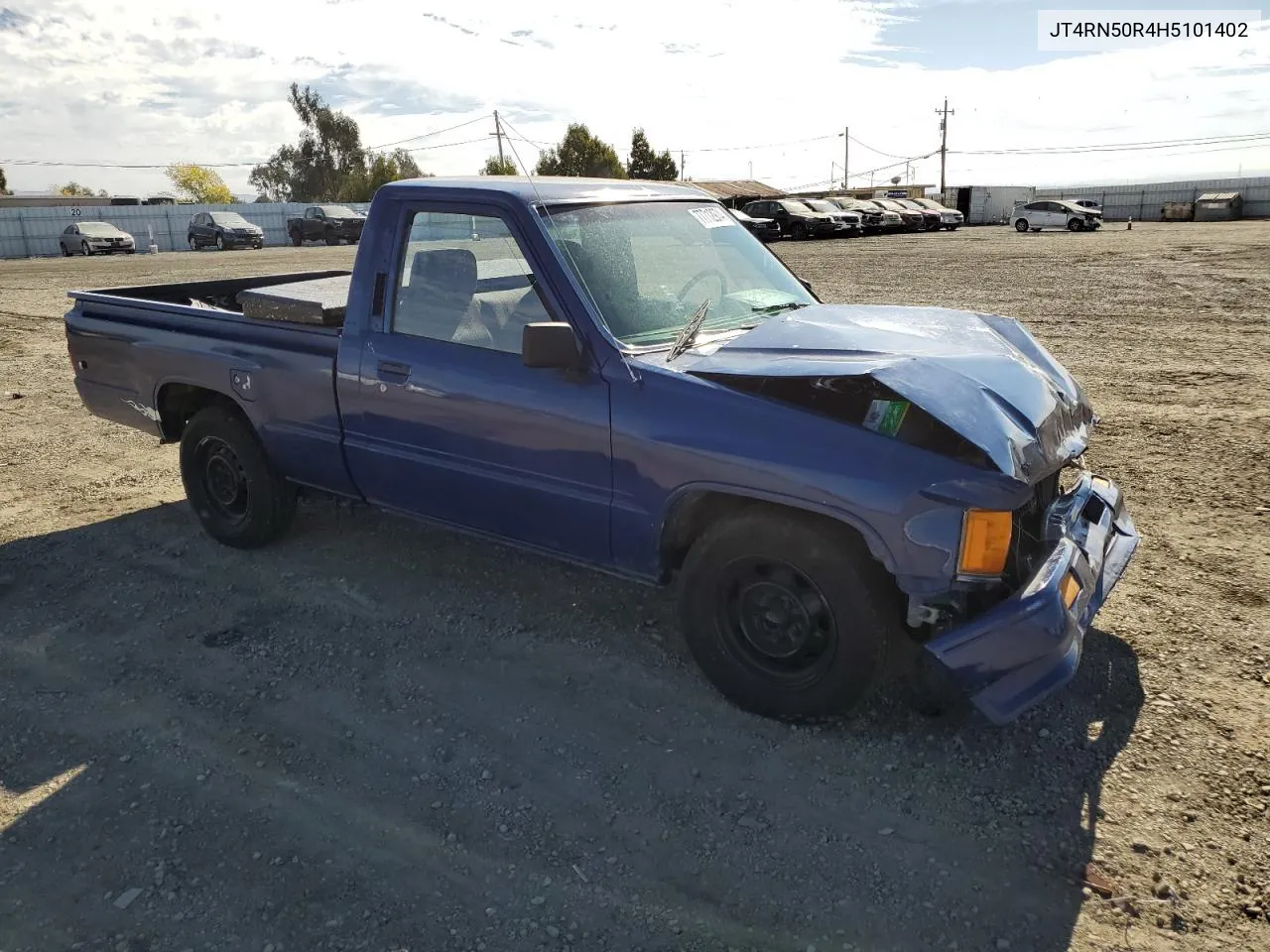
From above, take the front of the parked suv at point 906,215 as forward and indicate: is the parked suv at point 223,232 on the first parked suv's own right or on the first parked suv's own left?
on the first parked suv's own right

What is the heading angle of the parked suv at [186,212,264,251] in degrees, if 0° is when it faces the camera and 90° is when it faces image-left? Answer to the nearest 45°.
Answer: approximately 315°

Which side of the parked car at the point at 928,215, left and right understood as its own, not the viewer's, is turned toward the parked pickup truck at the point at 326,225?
right

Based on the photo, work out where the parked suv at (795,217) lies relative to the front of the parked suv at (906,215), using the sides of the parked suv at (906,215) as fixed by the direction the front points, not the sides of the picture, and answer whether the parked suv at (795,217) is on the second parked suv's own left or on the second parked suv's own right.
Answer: on the second parked suv's own right

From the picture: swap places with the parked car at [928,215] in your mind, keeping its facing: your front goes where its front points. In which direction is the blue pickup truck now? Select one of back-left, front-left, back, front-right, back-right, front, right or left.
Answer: front-right
